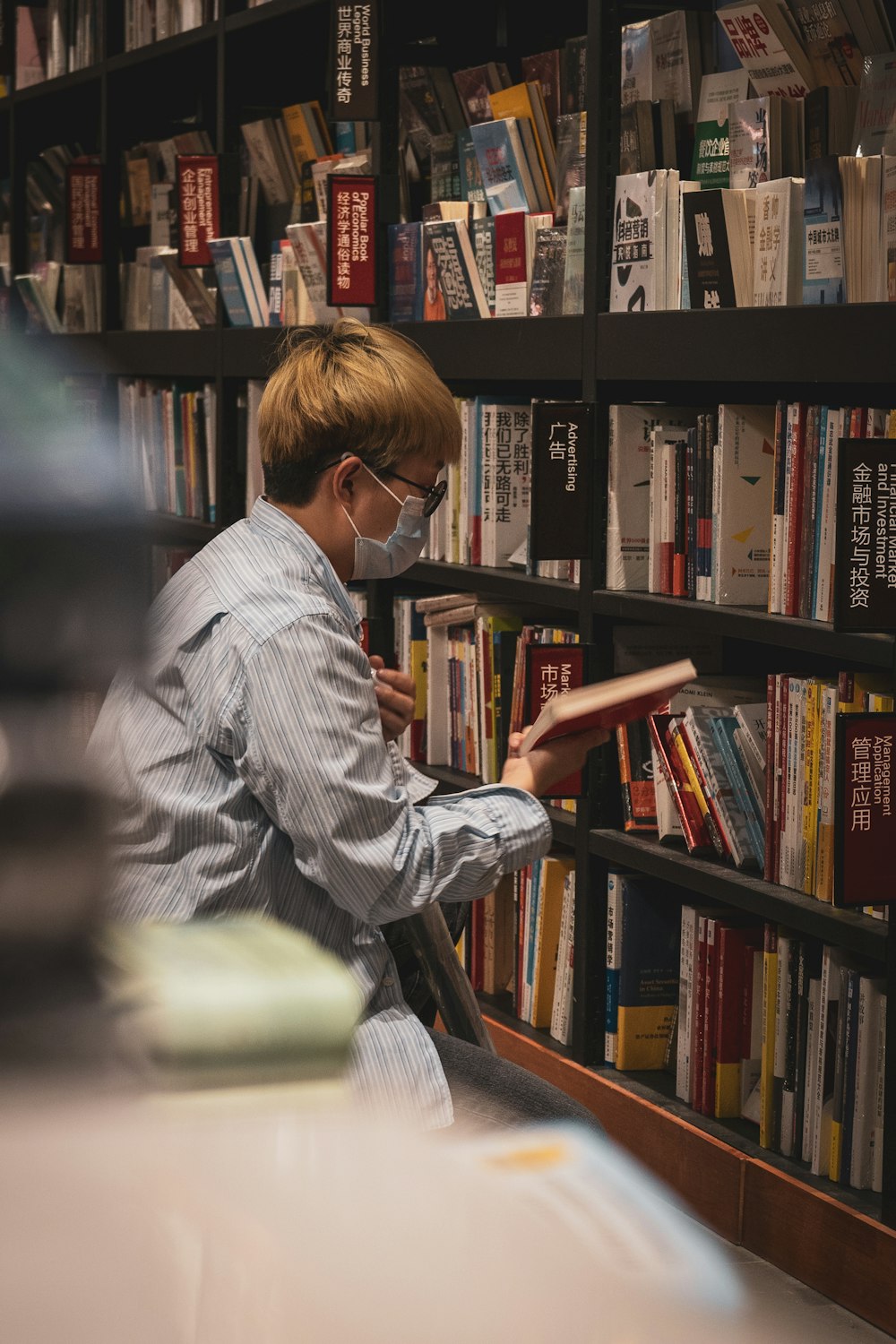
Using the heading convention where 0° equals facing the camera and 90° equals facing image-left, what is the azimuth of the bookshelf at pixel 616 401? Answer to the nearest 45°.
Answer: approximately 45°

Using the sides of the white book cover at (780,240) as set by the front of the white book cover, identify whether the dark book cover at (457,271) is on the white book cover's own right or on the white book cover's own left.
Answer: on the white book cover's own right

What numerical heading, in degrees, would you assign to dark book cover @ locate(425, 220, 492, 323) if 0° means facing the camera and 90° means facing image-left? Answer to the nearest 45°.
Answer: approximately 45°

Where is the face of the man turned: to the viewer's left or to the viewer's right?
to the viewer's right

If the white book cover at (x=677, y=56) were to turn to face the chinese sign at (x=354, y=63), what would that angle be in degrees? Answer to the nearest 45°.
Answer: approximately 90° to its right

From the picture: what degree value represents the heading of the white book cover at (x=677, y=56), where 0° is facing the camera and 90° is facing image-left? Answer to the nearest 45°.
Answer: approximately 45°
